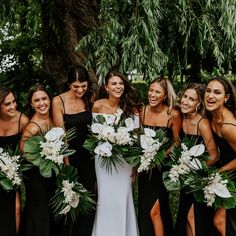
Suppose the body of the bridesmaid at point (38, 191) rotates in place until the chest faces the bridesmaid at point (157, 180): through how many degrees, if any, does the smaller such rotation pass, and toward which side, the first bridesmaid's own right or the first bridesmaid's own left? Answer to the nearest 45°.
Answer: approximately 45° to the first bridesmaid's own left

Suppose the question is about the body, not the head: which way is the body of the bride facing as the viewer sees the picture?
toward the camera

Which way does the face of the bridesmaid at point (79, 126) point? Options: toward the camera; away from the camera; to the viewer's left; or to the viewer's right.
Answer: toward the camera

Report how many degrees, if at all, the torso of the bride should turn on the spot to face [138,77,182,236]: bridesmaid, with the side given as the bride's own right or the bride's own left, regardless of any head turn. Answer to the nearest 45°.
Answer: approximately 90° to the bride's own left

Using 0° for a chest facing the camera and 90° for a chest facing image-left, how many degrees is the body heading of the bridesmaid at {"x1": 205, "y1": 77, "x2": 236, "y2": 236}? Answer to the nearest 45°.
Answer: approximately 45°

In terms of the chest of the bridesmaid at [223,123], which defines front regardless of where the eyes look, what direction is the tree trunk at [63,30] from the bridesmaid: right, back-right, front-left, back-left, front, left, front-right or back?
right

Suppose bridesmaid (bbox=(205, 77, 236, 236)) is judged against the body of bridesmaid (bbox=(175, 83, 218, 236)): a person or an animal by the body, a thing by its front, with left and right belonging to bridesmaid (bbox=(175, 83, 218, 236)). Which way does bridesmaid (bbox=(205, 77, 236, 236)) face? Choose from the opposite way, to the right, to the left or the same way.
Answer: the same way

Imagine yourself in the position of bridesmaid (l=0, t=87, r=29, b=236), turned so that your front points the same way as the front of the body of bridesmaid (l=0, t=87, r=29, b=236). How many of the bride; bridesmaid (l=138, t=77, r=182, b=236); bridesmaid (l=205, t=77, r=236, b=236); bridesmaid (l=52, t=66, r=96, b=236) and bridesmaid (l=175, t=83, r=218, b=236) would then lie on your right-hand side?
0

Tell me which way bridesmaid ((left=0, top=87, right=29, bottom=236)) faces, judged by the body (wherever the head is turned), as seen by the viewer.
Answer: toward the camera

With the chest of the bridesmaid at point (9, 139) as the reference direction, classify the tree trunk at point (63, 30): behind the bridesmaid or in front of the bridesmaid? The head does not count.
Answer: behind

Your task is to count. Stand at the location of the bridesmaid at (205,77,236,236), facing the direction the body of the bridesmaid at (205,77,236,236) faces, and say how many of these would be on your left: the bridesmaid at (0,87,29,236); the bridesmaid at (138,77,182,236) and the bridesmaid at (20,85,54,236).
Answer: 0

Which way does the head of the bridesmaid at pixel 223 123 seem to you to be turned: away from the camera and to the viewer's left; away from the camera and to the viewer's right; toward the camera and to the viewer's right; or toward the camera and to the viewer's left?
toward the camera and to the viewer's left

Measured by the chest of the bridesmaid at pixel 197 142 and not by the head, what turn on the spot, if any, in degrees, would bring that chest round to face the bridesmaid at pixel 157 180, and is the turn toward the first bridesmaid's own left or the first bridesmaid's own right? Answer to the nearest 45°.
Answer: approximately 45° to the first bridesmaid's own right

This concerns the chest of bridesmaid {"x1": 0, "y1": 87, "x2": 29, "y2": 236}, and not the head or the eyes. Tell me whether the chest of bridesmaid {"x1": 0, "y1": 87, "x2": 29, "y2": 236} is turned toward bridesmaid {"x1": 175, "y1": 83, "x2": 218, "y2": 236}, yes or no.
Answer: no

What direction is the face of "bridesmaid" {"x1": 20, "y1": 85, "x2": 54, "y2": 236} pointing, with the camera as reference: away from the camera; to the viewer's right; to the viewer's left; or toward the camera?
toward the camera

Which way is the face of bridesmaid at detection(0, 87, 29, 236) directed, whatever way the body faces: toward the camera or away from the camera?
toward the camera

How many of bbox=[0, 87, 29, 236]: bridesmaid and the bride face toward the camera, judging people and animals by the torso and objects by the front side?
2

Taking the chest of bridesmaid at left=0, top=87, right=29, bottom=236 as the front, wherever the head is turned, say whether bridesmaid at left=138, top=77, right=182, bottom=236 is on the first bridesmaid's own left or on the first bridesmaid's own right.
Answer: on the first bridesmaid's own left

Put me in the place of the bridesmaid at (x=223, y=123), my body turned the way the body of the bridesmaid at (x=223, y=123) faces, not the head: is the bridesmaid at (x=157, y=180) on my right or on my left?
on my right

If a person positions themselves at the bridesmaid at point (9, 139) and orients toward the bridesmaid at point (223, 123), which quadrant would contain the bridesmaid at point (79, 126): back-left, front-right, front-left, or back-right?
front-left
